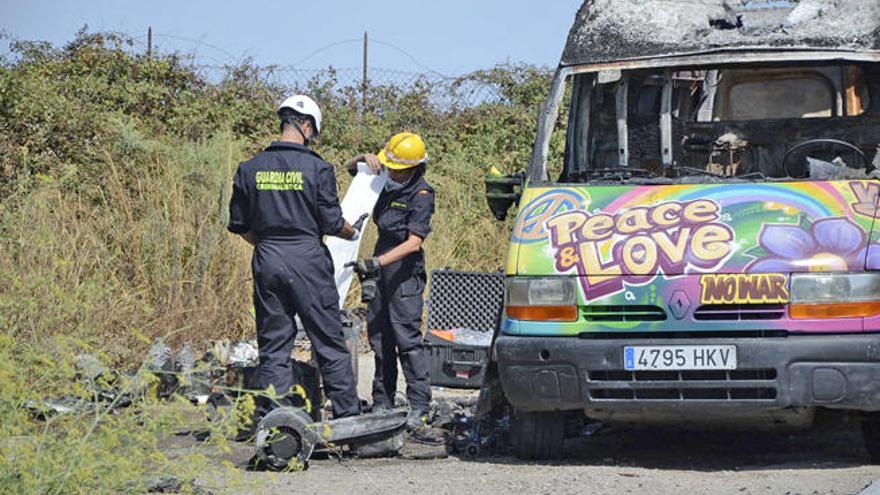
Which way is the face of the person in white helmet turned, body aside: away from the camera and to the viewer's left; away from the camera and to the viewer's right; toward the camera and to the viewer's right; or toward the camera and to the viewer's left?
away from the camera and to the viewer's right

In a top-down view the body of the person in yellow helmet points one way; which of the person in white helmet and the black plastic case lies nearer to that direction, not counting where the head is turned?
the person in white helmet

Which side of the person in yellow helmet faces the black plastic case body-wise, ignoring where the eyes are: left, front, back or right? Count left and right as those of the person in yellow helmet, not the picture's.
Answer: back

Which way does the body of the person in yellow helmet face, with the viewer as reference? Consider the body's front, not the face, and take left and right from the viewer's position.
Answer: facing the viewer and to the left of the viewer

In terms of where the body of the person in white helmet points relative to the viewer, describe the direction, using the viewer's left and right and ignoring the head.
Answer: facing away from the viewer and to the right of the viewer

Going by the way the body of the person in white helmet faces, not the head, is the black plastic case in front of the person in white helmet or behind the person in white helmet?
in front

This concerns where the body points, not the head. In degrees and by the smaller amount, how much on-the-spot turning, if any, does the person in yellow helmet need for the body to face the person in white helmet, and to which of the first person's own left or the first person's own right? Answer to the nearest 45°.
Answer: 0° — they already face them
